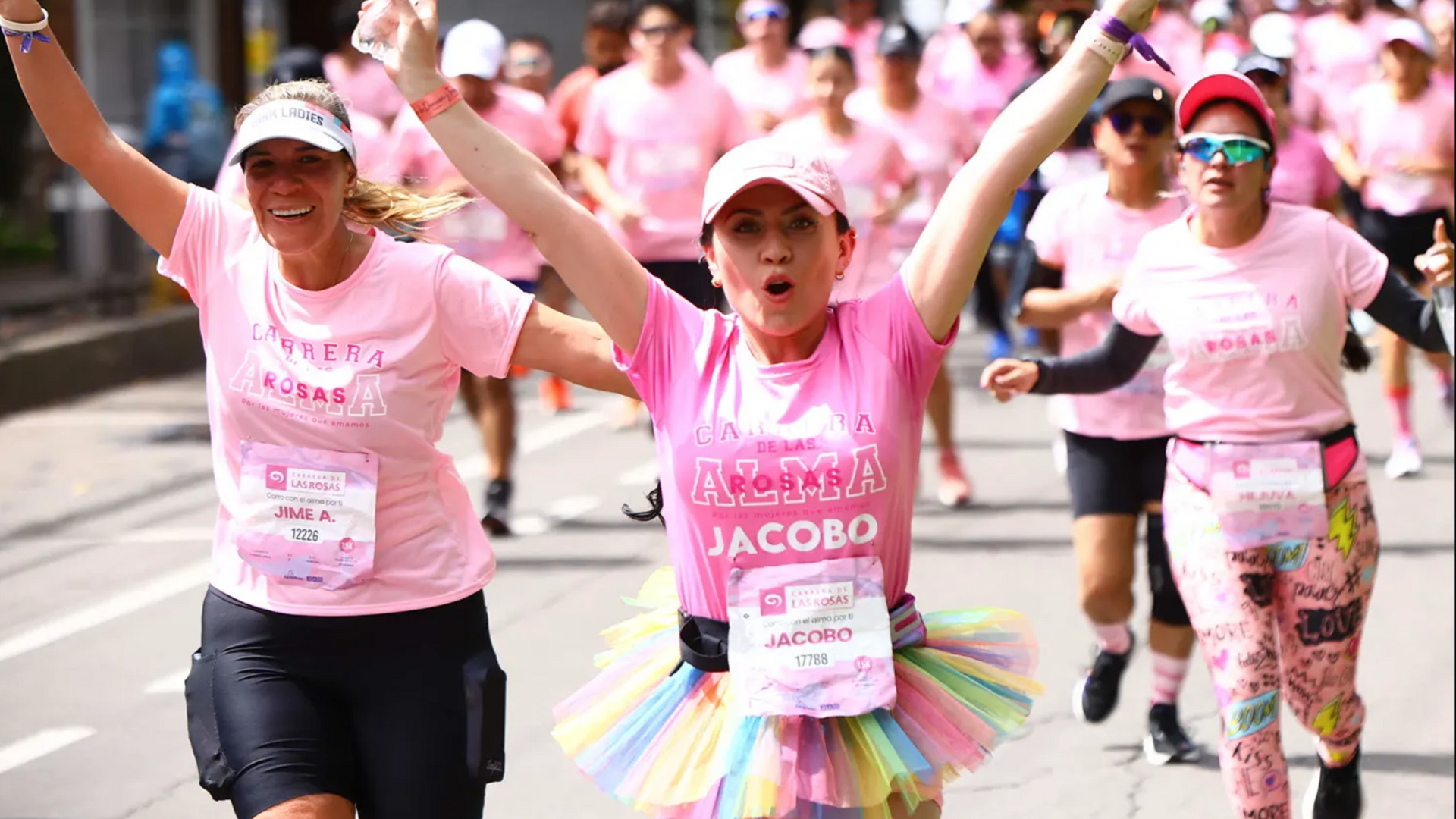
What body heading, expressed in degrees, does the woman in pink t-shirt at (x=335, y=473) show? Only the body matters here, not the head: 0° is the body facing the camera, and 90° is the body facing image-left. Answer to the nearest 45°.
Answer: approximately 0°

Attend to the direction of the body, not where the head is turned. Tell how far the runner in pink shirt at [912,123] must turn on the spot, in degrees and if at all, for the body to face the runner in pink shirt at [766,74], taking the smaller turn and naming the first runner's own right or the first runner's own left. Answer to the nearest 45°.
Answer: approximately 135° to the first runner's own right

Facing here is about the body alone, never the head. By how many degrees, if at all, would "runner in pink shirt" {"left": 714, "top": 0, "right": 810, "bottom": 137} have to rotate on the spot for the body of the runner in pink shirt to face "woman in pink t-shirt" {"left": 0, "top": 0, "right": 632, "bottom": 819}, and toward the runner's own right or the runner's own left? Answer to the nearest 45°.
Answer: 0° — they already face them

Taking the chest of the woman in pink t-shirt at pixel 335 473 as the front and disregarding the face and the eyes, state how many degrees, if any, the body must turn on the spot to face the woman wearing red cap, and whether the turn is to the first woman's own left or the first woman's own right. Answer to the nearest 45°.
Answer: approximately 90° to the first woman's own left

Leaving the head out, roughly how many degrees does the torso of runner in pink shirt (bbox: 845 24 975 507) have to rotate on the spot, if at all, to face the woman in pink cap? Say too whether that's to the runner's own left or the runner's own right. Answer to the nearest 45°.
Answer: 0° — they already face them

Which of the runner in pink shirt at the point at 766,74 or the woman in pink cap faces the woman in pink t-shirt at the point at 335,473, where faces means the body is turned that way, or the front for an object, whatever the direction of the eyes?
the runner in pink shirt
